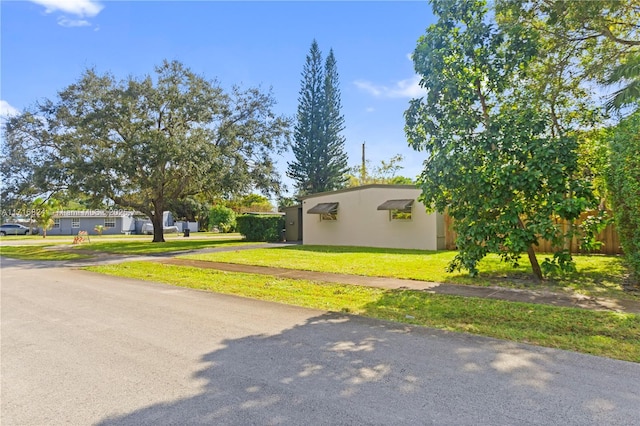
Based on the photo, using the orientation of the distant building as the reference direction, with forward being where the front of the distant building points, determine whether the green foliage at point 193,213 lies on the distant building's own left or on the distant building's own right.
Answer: on the distant building's own left

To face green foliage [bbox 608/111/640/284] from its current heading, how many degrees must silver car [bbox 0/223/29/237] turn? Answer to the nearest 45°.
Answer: approximately 90° to its right

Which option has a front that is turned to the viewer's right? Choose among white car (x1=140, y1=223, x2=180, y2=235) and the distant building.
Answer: the white car

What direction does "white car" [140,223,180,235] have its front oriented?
to the viewer's right

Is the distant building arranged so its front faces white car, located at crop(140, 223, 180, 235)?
no

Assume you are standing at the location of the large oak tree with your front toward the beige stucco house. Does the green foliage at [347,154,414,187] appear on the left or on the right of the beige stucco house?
left

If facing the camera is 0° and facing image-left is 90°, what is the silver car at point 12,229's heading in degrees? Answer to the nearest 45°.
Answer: approximately 270°

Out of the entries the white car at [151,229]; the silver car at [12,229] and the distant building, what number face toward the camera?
1

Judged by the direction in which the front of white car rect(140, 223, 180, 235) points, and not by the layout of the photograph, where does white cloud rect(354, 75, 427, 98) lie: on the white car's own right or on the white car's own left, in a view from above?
on the white car's own right

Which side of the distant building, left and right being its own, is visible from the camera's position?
front
